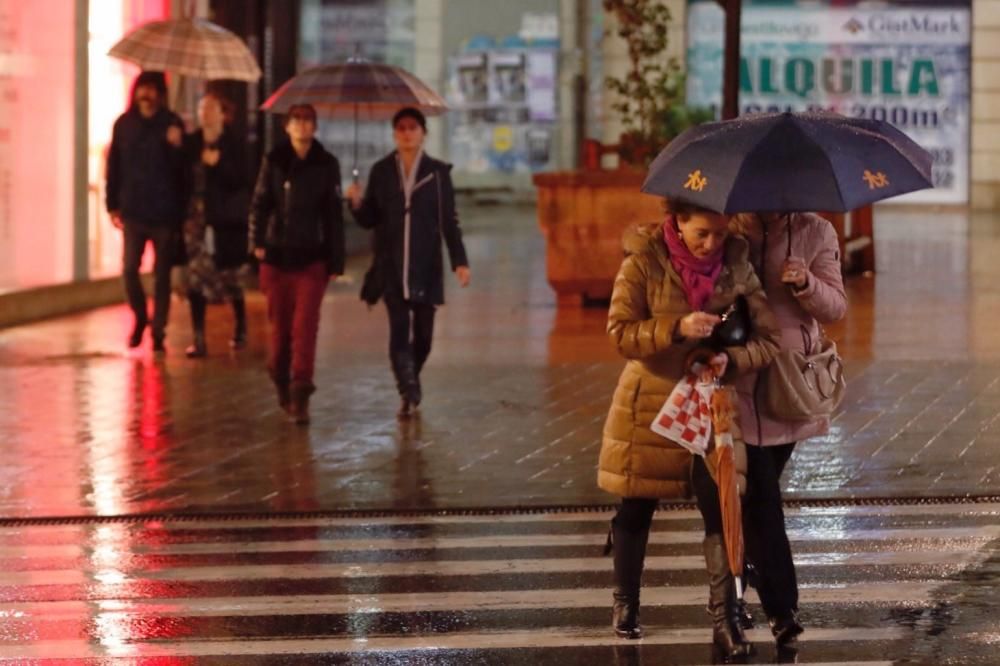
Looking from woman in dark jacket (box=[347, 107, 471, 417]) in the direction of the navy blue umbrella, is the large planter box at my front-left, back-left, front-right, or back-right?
back-left

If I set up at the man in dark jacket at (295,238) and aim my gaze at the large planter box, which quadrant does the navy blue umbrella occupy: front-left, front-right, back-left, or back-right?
back-right

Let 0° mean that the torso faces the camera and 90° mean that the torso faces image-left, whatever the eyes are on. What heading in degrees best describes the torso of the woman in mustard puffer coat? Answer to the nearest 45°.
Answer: approximately 315°

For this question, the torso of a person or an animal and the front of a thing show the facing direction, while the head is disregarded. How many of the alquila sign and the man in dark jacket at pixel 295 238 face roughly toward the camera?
2

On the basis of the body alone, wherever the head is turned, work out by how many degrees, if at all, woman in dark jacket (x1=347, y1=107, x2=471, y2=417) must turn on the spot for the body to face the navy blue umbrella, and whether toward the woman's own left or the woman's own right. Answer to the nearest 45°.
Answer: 0° — they already face it

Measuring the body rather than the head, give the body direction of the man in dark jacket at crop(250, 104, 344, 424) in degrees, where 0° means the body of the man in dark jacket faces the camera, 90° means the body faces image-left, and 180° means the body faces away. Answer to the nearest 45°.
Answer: approximately 0°

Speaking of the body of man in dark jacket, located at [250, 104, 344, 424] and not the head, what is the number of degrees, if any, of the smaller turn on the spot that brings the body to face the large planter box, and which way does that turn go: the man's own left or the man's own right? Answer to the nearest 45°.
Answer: approximately 180°
